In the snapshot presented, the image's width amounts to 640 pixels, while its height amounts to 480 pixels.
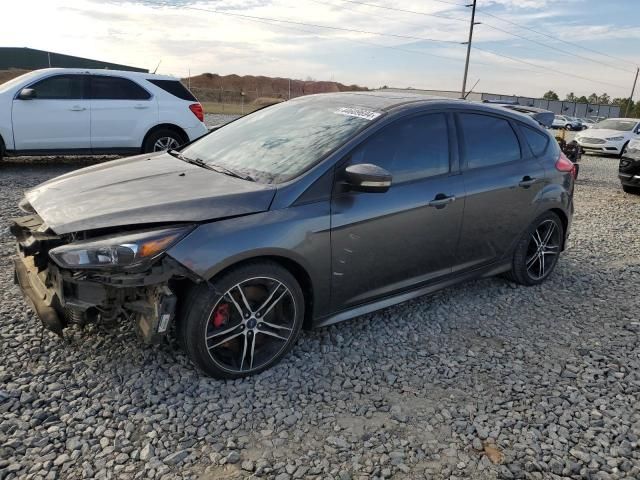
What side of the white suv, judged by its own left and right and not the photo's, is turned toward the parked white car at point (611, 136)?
back

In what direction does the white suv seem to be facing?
to the viewer's left

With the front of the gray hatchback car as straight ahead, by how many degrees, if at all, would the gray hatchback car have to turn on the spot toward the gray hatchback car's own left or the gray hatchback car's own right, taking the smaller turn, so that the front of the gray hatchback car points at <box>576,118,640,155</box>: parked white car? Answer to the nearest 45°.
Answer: approximately 180°

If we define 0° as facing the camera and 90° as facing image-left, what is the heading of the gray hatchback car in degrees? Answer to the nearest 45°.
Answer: approximately 45°

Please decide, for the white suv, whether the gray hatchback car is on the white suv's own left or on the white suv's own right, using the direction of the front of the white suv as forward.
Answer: on the white suv's own left

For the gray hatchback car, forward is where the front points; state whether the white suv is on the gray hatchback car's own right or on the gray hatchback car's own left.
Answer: on the gray hatchback car's own right
